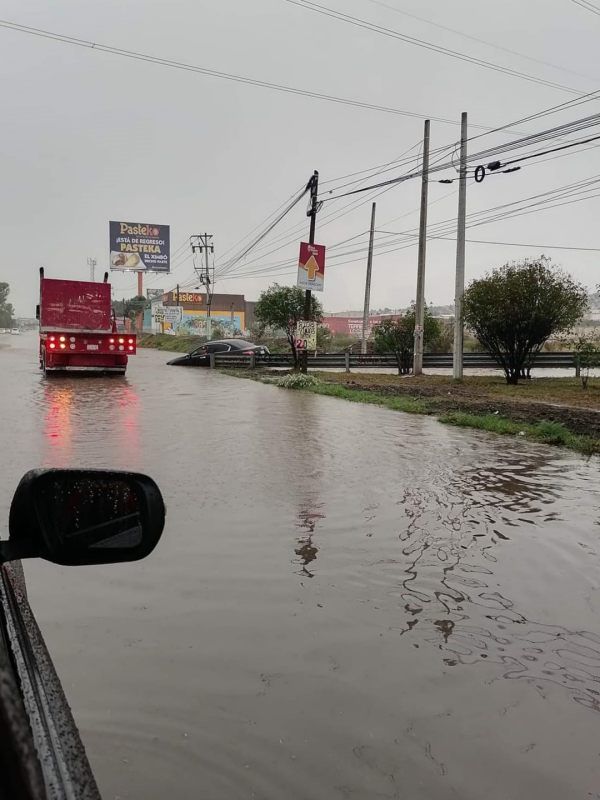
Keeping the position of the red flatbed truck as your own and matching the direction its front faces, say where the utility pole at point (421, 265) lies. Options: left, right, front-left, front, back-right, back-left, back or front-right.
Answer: right

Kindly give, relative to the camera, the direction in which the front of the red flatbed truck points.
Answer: facing away from the viewer

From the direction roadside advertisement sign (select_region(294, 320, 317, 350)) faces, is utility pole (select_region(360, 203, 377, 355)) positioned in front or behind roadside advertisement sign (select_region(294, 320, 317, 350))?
behind

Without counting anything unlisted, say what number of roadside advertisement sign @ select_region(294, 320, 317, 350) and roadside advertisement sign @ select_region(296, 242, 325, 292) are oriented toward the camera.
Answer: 2

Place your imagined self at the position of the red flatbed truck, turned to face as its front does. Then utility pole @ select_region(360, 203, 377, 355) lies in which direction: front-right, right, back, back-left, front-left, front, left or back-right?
front-right

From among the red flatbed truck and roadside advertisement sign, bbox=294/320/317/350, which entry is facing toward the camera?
the roadside advertisement sign

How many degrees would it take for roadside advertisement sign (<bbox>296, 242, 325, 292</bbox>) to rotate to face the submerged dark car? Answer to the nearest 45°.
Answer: approximately 135° to its right

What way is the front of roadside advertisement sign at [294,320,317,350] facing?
toward the camera

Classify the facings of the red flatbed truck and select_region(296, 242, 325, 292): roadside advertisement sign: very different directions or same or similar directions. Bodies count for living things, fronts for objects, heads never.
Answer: very different directions

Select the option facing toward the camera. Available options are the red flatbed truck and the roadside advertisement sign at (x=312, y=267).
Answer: the roadside advertisement sign

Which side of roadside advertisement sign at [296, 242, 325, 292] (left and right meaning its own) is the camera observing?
front

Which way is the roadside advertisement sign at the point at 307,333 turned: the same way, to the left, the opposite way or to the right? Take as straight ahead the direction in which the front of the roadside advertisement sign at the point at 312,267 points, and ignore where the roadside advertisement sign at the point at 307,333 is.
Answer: the same way

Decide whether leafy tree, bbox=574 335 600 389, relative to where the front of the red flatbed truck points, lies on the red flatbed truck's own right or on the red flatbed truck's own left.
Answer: on the red flatbed truck's own right

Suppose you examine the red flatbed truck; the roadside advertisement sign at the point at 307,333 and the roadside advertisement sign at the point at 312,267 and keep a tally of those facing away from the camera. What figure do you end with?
1

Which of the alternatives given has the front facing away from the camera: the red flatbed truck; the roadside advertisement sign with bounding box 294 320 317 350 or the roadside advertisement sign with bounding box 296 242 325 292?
the red flatbed truck

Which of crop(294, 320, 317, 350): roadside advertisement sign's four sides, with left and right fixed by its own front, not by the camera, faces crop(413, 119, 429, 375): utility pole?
left

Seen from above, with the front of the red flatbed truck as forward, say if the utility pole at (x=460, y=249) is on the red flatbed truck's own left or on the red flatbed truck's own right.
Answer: on the red flatbed truck's own right

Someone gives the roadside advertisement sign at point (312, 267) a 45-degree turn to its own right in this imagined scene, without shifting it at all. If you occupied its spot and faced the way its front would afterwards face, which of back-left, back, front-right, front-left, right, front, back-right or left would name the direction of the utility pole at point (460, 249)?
back-left
